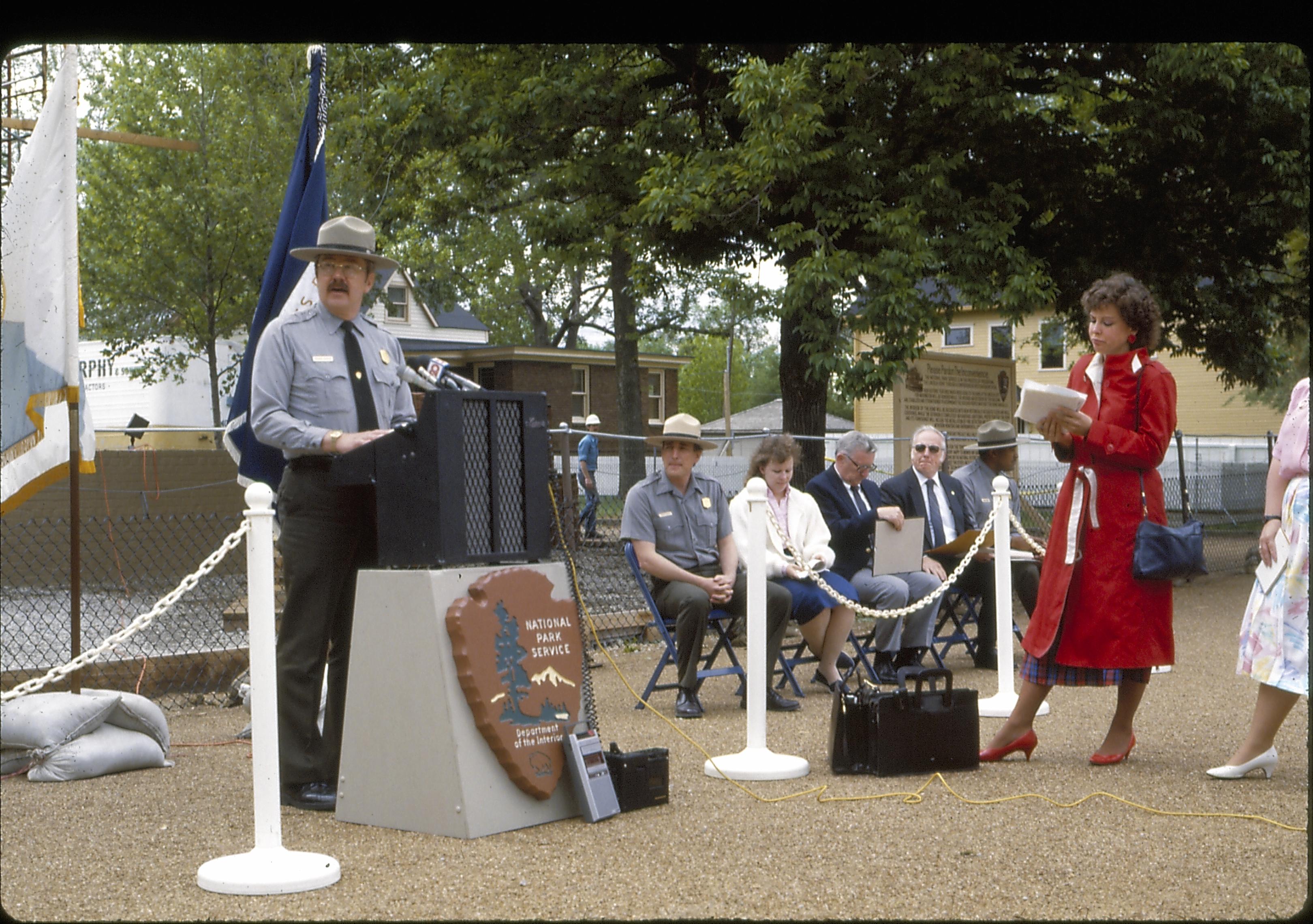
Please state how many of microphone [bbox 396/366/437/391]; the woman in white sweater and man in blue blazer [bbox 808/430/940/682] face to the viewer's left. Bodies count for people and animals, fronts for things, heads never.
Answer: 1

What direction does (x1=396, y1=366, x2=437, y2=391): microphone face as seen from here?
to the viewer's left

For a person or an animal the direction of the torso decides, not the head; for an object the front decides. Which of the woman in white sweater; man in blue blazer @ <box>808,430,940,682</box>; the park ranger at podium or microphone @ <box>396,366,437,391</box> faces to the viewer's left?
the microphone

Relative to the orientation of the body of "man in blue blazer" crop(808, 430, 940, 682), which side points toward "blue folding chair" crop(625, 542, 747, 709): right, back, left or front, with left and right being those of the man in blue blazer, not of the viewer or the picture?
right

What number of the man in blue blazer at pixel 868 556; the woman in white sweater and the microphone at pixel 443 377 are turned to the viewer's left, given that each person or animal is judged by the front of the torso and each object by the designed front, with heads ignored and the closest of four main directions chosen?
1

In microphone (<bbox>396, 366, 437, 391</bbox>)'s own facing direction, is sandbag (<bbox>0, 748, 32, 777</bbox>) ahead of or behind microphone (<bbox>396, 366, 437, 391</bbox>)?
ahead

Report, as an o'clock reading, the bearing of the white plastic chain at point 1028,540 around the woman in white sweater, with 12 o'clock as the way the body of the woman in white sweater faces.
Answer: The white plastic chain is roughly at 9 o'clock from the woman in white sweater.

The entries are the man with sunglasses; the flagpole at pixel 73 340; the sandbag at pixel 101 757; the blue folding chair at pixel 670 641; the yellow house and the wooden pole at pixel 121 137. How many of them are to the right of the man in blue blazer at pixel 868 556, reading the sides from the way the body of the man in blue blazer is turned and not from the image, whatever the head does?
4

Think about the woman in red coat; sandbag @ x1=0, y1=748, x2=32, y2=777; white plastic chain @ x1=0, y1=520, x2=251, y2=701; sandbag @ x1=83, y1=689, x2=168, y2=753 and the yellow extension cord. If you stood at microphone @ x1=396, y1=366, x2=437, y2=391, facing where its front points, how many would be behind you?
2

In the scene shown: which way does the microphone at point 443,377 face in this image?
to the viewer's left
